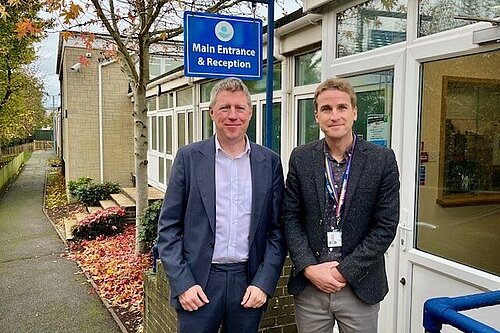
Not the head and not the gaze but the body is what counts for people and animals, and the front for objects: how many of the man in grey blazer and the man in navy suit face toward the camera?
2

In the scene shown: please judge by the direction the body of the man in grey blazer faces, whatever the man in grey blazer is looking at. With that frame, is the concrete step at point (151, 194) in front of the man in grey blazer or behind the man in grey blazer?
behind

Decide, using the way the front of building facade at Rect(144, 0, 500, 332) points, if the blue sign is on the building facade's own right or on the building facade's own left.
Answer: on the building facade's own right

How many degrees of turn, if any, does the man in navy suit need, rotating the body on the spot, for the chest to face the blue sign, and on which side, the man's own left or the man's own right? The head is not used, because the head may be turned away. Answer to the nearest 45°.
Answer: approximately 180°

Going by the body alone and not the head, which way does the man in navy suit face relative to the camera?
toward the camera

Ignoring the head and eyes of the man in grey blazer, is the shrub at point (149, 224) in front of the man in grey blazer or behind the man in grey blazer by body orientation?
behind

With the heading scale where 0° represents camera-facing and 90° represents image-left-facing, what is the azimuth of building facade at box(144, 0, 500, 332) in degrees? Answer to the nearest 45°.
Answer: approximately 45°

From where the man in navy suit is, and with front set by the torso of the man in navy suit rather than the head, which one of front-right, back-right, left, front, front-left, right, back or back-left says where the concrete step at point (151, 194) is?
back

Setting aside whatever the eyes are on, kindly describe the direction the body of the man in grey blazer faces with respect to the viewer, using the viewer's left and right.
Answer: facing the viewer

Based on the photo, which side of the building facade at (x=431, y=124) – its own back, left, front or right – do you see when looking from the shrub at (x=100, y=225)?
right

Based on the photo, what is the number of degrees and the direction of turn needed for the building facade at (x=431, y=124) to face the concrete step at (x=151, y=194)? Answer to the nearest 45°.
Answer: approximately 90° to its right

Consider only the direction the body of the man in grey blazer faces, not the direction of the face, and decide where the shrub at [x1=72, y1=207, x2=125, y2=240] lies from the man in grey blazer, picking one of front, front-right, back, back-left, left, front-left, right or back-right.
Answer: back-right
